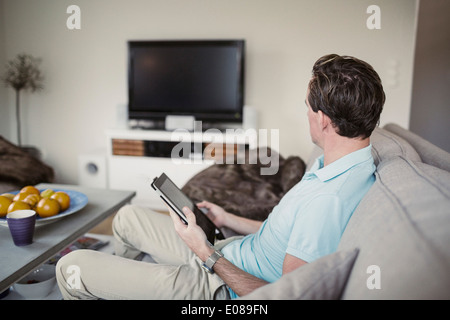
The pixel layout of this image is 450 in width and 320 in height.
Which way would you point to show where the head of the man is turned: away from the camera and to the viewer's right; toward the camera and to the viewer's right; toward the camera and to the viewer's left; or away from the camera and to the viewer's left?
away from the camera and to the viewer's left

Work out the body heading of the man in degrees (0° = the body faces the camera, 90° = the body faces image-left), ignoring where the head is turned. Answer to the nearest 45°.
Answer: approximately 90°

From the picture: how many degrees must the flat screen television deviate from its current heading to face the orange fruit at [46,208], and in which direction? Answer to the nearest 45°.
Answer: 0° — it already faces it

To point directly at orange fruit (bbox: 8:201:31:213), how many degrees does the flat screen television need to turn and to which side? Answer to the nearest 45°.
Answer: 0° — it already faces it

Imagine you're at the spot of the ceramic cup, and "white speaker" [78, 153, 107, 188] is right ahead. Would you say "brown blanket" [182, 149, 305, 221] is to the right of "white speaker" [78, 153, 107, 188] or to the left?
right

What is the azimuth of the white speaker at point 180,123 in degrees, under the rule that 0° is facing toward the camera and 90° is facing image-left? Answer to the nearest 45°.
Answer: approximately 0°
